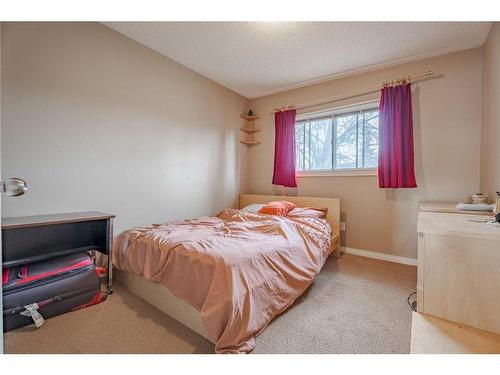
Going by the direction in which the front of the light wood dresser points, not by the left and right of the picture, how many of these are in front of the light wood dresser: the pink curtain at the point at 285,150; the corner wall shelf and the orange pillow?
3

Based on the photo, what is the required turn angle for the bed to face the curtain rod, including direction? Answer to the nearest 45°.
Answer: approximately 180°

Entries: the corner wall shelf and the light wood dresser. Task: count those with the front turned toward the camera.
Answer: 1

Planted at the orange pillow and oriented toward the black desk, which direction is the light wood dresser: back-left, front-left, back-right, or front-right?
front-left

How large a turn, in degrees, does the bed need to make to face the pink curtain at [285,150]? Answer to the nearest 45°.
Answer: approximately 180°

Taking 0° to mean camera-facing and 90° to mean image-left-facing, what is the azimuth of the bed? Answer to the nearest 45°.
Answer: approximately 45°

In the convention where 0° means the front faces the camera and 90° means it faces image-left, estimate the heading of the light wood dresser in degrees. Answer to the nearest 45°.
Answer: approximately 135°

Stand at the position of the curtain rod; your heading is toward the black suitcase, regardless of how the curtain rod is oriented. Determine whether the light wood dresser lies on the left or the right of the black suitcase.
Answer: left

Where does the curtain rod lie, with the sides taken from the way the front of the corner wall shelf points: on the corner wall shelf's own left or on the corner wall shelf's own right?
on the corner wall shelf's own left

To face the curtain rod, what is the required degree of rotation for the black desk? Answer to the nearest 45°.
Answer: approximately 45° to its left

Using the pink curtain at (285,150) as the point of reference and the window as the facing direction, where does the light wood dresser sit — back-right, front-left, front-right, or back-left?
front-right

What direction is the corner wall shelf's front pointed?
toward the camera

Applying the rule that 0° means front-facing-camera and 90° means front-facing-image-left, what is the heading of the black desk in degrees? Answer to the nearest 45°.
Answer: approximately 315°

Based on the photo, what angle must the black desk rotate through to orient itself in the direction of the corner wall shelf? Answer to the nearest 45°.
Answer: approximately 45° to its left

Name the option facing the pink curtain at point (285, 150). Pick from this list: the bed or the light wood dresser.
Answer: the light wood dresser

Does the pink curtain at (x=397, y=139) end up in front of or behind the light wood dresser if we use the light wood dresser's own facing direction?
in front

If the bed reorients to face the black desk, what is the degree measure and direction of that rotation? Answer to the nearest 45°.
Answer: approximately 45° to its right
